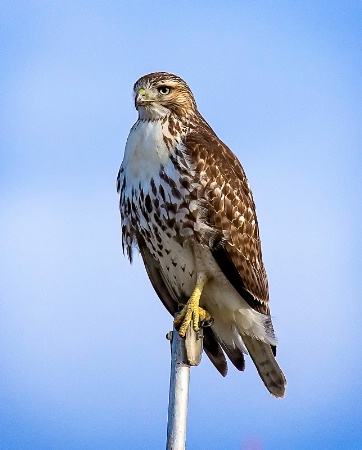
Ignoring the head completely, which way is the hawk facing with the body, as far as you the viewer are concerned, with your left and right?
facing the viewer and to the left of the viewer
